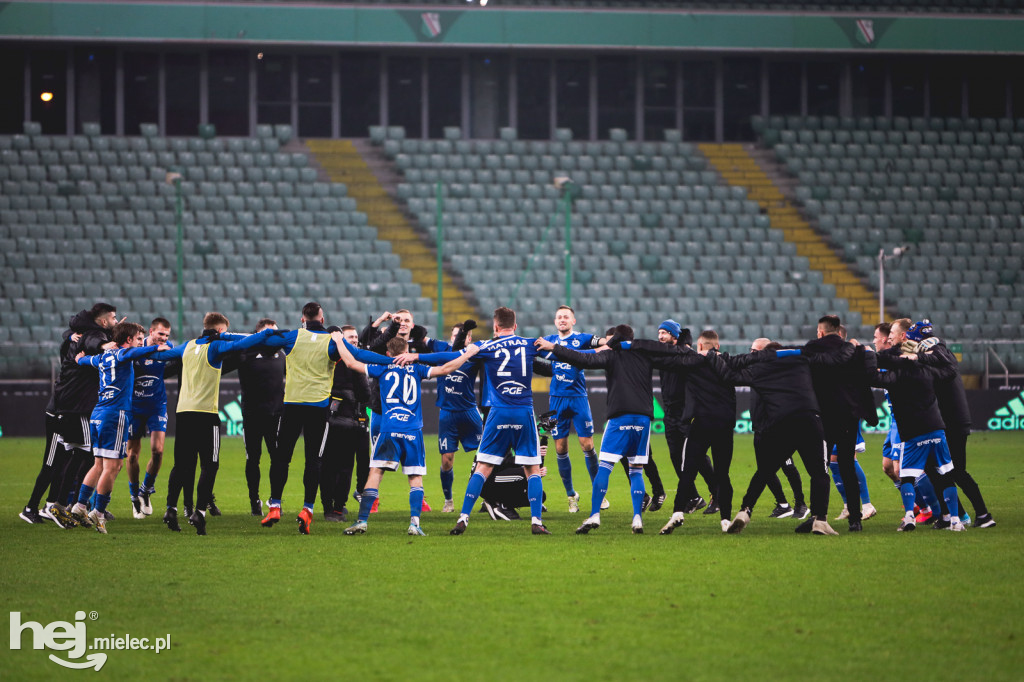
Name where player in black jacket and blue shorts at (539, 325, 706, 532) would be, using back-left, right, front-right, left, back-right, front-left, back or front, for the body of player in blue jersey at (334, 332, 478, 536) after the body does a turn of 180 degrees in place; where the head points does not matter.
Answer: left

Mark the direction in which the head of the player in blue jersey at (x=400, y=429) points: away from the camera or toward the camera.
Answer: away from the camera

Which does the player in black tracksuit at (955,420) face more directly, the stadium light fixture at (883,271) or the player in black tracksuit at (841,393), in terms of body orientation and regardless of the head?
the player in black tracksuit

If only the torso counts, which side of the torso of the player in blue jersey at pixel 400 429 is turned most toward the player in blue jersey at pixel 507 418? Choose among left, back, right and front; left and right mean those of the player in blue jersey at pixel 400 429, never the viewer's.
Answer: right

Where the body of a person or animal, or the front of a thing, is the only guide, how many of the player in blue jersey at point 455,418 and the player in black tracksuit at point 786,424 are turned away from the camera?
1

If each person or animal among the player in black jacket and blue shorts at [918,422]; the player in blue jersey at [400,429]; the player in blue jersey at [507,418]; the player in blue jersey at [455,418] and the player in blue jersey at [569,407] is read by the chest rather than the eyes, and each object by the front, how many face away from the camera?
3

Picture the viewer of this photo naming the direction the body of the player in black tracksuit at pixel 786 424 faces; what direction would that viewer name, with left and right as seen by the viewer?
facing away from the viewer

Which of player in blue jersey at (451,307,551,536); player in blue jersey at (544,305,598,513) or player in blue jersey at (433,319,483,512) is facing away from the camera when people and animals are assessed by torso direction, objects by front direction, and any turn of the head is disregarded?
player in blue jersey at (451,307,551,536)

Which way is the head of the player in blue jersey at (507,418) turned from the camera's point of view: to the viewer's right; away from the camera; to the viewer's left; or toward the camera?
away from the camera

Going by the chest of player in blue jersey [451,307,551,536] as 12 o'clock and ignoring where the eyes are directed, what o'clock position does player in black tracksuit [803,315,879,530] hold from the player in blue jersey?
The player in black tracksuit is roughly at 3 o'clock from the player in blue jersey.

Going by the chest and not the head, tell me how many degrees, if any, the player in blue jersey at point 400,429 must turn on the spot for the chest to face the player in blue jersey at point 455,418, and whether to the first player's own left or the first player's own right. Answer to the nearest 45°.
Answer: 0° — they already face them

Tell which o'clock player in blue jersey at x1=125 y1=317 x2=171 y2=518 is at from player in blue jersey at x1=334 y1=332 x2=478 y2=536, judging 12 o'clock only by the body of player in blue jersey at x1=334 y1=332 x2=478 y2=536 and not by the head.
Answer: player in blue jersey at x1=125 y1=317 x2=171 y2=518 is roughly at 10 o'clock from player in blue jersey at x1=334 y1=332 x2=478 y2=536.

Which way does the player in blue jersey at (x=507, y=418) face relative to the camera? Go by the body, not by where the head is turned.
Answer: away from the camera

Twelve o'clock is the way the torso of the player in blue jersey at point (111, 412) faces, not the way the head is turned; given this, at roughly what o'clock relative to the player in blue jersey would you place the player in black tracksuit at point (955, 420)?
The player in black tracksuit is roughly at 2 o'clock from the player in blue jersey.

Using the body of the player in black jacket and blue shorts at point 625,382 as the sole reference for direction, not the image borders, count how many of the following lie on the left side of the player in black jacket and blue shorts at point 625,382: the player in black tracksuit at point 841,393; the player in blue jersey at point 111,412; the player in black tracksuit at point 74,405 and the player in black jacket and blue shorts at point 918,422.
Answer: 2

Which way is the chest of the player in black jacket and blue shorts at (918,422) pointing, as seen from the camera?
away from the camera
